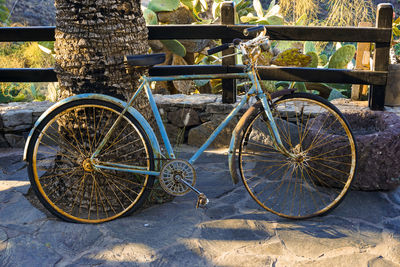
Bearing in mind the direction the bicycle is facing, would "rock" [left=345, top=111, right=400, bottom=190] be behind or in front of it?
in front

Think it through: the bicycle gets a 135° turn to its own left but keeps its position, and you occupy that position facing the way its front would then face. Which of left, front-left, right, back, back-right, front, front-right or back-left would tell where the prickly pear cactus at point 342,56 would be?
right

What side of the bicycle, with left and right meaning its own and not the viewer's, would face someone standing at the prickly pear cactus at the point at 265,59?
left

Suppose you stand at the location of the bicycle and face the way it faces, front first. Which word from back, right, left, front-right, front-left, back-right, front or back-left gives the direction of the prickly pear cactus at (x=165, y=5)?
left

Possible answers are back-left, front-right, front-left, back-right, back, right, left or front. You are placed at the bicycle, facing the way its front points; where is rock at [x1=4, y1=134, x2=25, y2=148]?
back-left

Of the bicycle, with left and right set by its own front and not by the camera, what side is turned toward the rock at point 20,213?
back

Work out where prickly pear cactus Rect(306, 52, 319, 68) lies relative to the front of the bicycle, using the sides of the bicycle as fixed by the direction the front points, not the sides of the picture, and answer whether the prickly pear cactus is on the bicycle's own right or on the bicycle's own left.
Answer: on the bicycle's own left

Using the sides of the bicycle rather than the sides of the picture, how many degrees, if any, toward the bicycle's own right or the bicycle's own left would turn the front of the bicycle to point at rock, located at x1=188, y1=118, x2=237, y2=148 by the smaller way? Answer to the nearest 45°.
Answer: approximately 90° to the bicycle's own left

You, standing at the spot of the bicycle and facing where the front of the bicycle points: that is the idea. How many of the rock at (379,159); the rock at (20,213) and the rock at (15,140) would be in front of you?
1

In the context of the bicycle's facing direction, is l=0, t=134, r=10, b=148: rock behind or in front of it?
behind

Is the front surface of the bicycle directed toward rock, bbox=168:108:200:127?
no

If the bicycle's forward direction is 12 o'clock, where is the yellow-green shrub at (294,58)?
The yellow-green shrub is roughly at 10 o'clock from the bicycle.

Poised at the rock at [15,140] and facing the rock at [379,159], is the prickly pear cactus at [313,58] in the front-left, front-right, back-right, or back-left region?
front-left

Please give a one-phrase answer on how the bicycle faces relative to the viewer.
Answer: facing to the right of the viewer

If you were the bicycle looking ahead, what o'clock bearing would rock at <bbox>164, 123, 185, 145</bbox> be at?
The rock is roughly at 9 o'clock from the bicycle.
